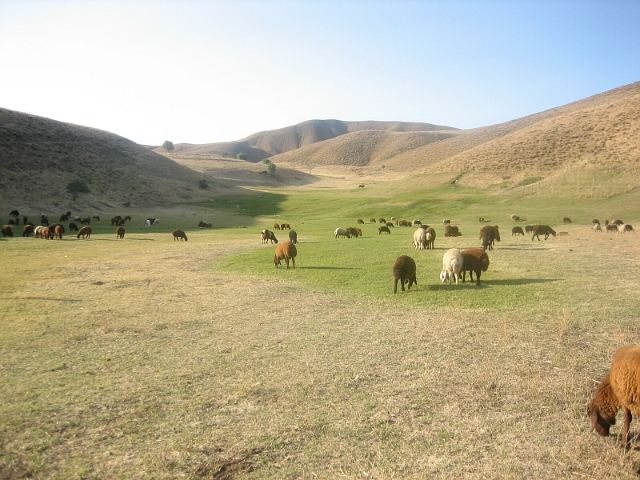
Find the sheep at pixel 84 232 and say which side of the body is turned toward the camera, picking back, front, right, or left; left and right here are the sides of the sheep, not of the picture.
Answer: left

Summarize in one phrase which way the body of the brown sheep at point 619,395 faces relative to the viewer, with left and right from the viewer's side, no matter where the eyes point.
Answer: facing to the left of the viewer

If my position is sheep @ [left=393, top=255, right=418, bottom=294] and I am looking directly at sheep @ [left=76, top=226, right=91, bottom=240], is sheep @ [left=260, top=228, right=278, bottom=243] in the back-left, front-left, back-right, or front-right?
front-right

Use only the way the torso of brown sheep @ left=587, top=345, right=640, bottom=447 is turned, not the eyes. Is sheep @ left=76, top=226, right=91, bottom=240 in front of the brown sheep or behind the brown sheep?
in front

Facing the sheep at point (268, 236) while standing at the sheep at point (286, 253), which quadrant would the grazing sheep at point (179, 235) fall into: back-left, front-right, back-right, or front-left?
front-left

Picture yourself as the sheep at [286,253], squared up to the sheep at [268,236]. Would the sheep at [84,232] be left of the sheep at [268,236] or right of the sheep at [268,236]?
left

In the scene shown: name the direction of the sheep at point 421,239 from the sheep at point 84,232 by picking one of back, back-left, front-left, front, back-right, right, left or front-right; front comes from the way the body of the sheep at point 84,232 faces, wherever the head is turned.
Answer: back-left
